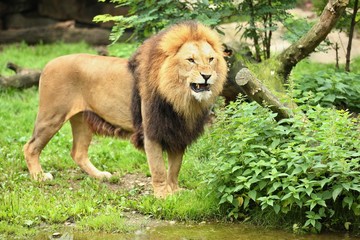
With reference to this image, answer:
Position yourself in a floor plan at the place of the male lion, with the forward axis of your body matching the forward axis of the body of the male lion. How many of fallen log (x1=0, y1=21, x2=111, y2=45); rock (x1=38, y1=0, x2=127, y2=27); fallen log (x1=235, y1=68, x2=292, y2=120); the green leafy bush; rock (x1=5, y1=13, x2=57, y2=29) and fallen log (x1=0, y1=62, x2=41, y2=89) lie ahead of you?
2

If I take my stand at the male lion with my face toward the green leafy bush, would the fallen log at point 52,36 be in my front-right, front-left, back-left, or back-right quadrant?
back-left

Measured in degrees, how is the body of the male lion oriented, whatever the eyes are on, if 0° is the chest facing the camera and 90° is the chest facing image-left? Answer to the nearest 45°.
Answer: approximately 315°

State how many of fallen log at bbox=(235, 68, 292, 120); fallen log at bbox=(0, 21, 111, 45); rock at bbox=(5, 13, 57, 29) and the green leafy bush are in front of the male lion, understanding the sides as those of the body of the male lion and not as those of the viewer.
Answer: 2

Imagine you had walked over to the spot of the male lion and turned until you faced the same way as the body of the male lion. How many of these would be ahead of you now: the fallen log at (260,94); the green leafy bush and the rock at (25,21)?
2

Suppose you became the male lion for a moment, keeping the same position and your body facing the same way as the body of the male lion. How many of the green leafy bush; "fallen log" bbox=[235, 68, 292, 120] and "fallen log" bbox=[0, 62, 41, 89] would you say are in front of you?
2

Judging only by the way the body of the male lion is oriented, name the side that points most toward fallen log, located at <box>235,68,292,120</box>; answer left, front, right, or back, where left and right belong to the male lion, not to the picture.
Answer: front

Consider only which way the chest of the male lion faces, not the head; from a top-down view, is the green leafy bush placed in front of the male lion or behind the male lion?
in front

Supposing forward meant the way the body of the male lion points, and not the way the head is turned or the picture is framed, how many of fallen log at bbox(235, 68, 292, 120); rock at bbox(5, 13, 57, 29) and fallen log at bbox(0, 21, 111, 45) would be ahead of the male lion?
1

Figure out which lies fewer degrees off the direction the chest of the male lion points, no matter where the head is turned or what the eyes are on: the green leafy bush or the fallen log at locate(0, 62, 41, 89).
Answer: the green leafy bush

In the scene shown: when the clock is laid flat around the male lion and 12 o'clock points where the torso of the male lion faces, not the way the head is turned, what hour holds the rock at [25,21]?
The rock is roughly at 7 o'clock from the male lion.

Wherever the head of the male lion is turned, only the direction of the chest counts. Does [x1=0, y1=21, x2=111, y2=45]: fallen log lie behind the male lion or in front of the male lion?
behind

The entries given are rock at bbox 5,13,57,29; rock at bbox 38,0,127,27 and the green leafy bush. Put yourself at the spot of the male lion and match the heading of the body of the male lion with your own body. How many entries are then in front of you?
1

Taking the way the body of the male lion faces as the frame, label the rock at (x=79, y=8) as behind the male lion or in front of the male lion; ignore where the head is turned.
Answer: behind
